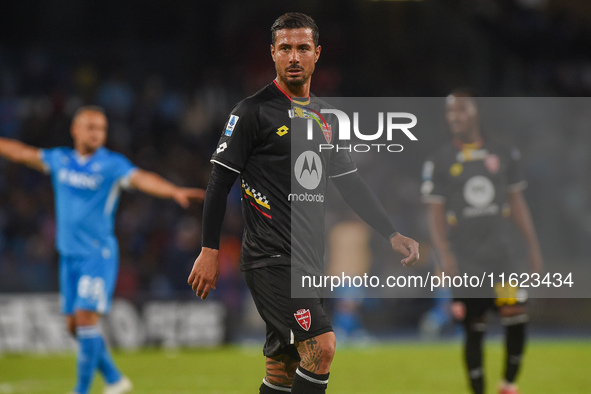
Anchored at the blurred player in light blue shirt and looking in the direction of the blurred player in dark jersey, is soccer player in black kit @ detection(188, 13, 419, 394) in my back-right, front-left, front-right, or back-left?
front-right

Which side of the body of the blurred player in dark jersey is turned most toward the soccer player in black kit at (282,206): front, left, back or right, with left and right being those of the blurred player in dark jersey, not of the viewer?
front

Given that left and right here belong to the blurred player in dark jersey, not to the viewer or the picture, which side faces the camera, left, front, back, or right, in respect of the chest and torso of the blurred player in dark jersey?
front

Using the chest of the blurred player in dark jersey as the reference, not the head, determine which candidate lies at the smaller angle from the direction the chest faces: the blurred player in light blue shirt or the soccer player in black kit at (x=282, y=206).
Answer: the soccer player in black kit

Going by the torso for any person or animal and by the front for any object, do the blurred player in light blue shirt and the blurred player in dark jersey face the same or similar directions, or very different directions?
same or similar directions

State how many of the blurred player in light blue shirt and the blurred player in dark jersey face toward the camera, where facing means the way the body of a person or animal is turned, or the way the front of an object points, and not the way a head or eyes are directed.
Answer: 2

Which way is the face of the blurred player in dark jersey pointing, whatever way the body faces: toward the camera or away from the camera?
toward the camera

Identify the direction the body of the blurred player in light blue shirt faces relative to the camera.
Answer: toward the camera

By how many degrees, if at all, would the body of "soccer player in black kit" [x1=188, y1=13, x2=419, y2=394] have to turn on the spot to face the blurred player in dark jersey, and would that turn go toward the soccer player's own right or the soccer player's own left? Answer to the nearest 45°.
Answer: approximately 90° to the soccer player's own left

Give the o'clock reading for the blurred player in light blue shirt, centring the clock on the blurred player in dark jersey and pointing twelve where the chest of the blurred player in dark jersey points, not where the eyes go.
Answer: The blurred player in light blue shirt is roughly at 3 o'clock from the blurred player in dark jersey.

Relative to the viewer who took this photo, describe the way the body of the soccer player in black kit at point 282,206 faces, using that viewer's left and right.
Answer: facing the viewer and to the right of the viewer

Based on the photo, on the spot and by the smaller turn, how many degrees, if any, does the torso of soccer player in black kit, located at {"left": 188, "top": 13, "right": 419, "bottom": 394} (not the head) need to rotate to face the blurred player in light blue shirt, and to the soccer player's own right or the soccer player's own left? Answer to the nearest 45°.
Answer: approximately 180°

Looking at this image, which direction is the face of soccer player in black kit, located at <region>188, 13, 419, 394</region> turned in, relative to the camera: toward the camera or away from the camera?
toward the camera

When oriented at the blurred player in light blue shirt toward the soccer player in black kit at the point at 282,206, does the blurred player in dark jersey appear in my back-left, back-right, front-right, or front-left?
front-left
